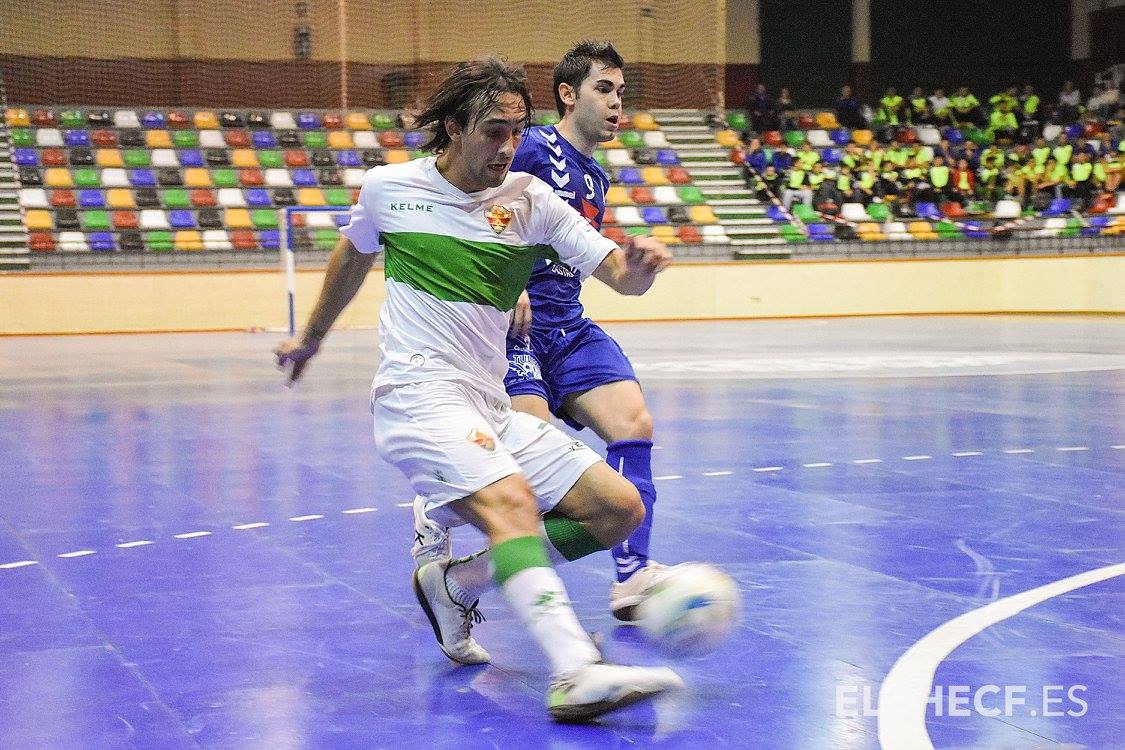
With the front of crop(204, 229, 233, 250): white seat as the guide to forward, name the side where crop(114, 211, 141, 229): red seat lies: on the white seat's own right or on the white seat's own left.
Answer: on the white seat's own right

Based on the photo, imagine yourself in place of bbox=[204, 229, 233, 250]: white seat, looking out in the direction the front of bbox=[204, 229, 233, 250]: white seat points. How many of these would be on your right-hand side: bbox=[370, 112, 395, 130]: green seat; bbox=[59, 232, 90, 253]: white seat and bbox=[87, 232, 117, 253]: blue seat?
2

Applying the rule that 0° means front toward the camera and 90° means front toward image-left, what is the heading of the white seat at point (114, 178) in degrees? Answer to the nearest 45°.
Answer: approximately 0°

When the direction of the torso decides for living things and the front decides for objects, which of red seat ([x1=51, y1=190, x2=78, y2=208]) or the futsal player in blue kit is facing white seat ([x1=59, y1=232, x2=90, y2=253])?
the red seat

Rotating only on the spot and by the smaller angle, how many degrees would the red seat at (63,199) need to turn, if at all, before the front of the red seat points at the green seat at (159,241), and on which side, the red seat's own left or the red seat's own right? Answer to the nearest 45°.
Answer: approximately 45° to the red seat's own left

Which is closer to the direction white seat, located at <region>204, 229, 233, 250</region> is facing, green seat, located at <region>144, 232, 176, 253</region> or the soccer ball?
the soccer ball

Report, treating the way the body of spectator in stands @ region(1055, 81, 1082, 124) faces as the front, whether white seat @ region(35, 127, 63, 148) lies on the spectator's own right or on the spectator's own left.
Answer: on the spectator's own right

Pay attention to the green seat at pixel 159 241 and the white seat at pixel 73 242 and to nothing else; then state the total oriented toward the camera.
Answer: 2

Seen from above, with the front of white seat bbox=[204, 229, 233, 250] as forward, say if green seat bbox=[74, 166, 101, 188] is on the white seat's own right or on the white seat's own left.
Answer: on the white seat's own right

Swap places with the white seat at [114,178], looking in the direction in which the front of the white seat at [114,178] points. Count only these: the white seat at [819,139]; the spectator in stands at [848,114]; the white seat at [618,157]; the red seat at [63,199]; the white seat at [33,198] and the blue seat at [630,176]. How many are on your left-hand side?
4

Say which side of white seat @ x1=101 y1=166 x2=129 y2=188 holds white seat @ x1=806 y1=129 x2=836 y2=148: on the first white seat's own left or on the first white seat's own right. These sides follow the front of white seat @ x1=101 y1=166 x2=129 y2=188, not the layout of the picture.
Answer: on the first white seat's own left

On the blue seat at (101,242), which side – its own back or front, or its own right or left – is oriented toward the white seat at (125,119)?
back

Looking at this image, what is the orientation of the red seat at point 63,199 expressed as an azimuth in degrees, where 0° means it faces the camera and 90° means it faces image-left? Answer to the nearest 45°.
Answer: approximately 0°
